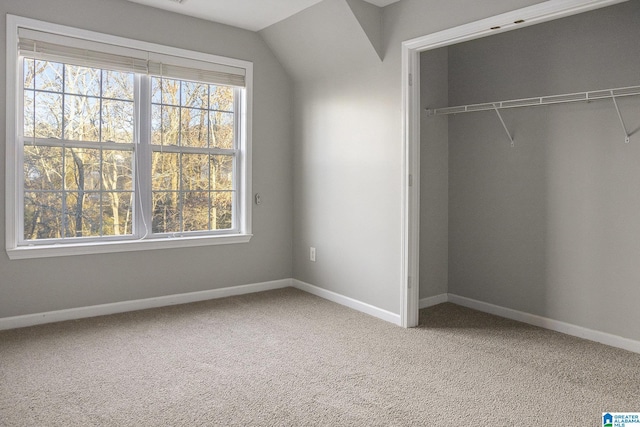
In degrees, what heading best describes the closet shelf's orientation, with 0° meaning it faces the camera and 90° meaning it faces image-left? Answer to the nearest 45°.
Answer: approximately 45°

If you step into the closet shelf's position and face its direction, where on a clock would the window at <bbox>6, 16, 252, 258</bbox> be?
The window is roughly at 1 o'clock from the closet shelf.
